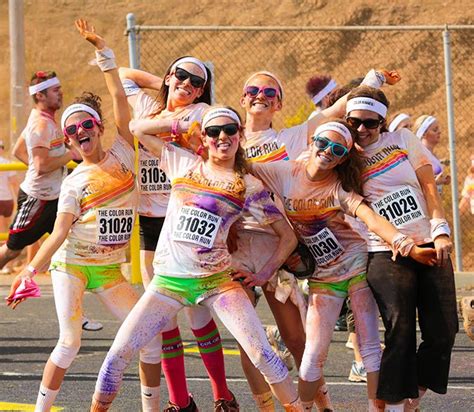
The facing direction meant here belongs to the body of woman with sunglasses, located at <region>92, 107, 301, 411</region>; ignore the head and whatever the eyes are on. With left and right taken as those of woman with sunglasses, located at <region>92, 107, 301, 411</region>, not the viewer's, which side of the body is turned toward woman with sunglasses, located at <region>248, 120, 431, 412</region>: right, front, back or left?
left

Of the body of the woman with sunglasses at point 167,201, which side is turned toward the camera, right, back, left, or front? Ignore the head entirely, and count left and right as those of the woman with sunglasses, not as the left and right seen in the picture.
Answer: front

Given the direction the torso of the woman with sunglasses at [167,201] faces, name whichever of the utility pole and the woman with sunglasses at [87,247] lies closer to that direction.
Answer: the woman with sunglasses

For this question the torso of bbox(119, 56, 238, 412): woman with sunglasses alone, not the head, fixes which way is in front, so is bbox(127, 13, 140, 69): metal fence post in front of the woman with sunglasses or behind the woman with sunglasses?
behind

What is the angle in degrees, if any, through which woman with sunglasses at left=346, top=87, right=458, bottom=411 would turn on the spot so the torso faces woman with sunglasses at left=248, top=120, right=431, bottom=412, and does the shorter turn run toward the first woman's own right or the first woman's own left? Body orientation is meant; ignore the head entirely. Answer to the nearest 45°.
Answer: approximately 45° to the first woman's own right

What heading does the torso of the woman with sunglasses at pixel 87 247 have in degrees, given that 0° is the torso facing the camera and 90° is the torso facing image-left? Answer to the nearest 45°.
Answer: approximately 0°

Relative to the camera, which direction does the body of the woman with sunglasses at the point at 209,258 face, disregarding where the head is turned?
toward the camera

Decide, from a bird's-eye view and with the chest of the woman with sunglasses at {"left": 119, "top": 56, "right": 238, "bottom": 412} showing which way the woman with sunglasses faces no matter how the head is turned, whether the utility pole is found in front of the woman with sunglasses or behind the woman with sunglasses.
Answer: behind
